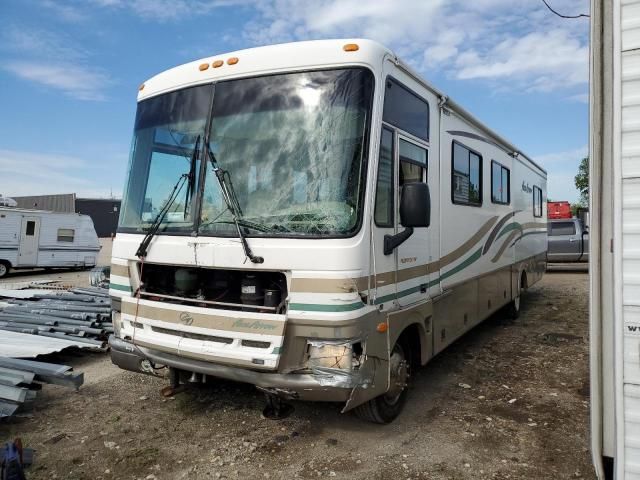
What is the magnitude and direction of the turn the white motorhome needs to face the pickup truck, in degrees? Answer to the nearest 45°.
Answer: approximately 180°

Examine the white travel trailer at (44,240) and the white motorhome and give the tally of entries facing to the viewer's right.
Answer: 1

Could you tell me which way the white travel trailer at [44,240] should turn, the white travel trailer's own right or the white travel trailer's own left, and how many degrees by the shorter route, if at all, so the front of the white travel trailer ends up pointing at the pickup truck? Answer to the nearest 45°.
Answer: approximately 45° to the white travel trailer's own right

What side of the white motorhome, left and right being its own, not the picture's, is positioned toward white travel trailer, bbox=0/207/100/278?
right

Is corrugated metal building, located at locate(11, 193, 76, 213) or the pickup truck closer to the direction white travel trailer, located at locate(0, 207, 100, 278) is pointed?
the pickup truck

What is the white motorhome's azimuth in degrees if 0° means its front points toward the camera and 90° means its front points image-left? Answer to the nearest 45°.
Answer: approximately 45°

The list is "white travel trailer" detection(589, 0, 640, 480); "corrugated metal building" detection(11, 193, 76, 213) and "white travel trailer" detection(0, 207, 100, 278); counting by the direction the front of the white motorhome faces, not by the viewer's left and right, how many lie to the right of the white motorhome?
2

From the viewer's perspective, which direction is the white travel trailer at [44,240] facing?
to the viewer's right

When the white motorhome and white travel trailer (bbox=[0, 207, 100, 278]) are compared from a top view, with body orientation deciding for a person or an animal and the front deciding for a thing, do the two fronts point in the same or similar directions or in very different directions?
very different directions

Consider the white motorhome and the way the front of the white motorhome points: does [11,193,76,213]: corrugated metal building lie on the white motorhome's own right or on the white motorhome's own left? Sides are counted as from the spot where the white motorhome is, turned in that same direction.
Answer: on the white motorhome's own right
